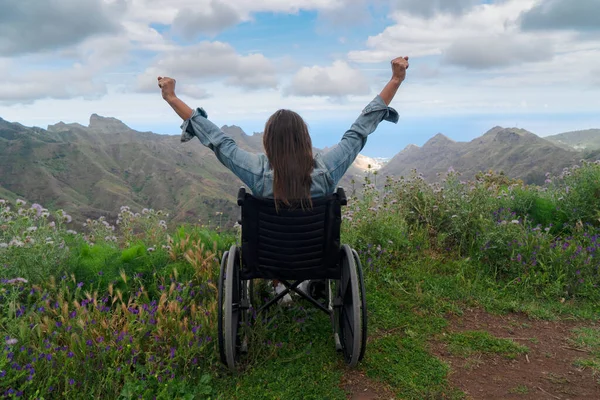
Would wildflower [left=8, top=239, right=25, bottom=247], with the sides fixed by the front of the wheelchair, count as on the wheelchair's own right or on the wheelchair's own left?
on the wheelchair's own left

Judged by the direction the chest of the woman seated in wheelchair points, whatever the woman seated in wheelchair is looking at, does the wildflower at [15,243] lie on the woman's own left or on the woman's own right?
on the woman's own left

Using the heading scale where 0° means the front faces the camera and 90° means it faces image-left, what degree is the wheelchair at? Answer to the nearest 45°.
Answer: approximately 180°

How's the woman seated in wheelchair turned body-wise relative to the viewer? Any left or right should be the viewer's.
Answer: facing away from the viewer

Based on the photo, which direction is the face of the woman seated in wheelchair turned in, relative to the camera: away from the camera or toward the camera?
away from the camera

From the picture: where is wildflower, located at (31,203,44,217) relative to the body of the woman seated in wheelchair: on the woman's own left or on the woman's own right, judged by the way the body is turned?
on the woman's own left
